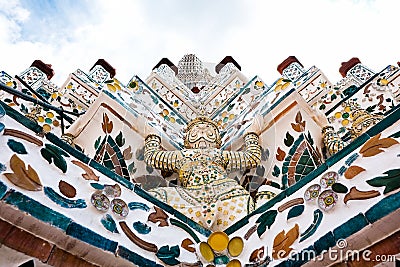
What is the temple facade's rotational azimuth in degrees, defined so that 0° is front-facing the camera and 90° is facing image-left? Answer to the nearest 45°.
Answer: approximately 0°

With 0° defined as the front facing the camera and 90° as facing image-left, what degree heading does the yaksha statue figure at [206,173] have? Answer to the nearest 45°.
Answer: approximately 0°
